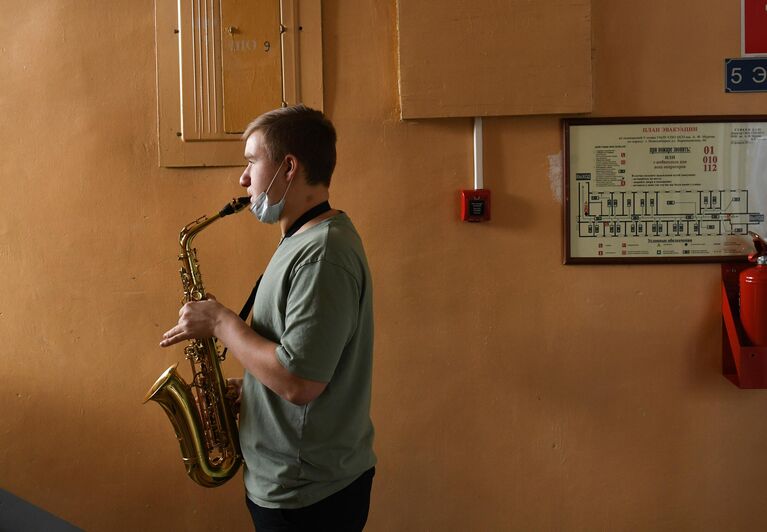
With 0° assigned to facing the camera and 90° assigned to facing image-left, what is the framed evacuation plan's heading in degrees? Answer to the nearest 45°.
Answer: approximately 0°

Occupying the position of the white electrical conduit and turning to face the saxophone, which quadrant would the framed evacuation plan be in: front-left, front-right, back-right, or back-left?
back-left

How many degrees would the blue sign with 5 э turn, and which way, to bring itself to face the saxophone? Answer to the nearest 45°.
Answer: approximately 45° to its right

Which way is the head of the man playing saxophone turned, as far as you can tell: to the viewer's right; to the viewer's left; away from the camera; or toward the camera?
to the viewer's left

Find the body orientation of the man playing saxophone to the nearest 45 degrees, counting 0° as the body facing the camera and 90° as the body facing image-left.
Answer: approximately 90°

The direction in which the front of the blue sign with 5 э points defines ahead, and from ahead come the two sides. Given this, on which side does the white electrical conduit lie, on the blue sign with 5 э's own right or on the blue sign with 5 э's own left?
on the blue sign with 5 э's own right

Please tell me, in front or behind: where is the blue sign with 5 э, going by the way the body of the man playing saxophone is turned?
behind

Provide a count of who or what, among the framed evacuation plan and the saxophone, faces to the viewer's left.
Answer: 1

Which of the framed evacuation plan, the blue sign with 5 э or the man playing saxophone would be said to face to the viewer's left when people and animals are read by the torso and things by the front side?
the man playing saxophone

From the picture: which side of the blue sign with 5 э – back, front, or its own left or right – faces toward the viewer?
front
